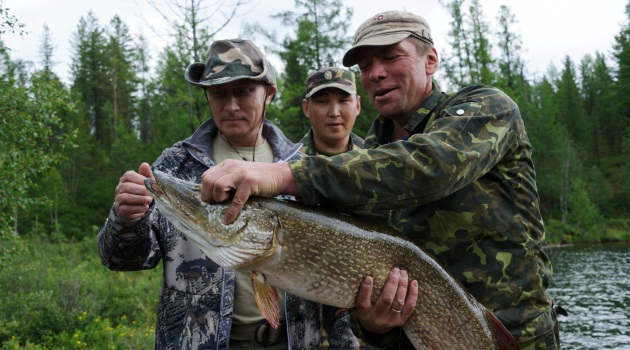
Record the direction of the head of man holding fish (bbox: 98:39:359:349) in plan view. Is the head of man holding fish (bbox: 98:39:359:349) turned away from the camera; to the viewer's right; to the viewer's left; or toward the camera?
toward the camera

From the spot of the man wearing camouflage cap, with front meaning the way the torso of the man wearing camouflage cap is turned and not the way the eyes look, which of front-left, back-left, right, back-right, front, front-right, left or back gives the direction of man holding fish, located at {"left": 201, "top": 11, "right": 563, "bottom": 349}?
front

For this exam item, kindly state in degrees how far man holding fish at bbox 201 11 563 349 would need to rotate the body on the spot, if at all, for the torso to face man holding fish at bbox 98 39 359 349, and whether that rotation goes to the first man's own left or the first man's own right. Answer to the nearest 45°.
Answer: approximately 45° to the first man's own right

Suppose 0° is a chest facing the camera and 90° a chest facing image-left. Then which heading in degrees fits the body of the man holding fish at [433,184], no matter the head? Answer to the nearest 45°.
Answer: approximately 45°

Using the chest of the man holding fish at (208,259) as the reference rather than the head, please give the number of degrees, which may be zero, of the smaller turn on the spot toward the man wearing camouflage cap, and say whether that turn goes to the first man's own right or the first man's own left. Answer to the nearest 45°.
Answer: approximately 135° to the first man's own left

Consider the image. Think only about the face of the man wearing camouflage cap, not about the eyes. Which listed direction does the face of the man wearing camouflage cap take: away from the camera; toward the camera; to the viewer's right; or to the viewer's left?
toward the camera

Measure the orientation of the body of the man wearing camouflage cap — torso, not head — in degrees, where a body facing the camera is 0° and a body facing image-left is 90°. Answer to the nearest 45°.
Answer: approximately 0°

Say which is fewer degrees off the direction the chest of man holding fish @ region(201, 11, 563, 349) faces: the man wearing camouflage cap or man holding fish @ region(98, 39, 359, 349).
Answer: the man holding fish

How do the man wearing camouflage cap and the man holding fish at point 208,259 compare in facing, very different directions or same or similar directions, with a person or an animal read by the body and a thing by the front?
same or similar directions

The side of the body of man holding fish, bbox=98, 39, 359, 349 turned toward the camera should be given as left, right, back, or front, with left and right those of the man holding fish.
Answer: front

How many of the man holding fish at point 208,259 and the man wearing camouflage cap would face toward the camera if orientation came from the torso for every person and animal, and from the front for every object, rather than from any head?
2
